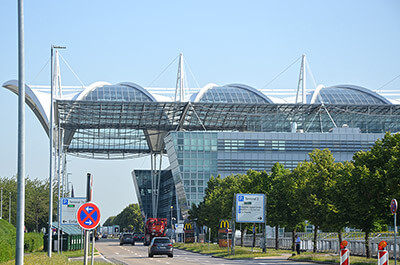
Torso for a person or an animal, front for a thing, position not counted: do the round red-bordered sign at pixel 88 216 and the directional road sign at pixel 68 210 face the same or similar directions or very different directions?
same or similar directions

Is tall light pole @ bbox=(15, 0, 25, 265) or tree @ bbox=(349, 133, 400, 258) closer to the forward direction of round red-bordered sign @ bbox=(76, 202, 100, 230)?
the tall light pole

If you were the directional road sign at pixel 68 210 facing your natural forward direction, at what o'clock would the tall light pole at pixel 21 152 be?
The tall light pole is roughly at 12 o'clock from the directional road sign.

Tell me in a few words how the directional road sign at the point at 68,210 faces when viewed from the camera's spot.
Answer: facing the viewer

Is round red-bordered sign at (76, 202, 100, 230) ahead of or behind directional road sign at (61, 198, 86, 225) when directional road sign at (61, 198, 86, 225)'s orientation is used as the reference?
ahead

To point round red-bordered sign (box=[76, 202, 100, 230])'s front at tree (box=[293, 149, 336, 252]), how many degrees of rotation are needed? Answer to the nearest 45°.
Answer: approximately 135° to its left

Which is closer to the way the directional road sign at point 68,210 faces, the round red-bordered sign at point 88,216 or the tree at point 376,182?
the round red-bordered sign

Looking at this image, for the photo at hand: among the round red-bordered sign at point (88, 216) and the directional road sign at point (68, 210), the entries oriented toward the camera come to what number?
2

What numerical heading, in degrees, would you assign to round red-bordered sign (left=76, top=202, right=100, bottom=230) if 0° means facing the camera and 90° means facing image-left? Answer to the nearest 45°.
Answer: approximately 0°

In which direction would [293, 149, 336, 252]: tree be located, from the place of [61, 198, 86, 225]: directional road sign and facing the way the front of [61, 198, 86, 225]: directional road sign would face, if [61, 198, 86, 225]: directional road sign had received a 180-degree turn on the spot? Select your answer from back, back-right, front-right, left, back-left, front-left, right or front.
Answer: right
